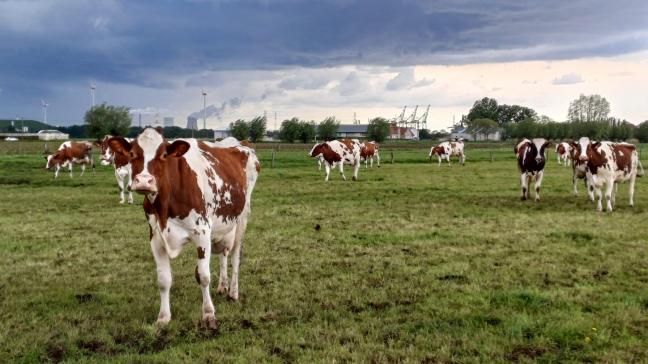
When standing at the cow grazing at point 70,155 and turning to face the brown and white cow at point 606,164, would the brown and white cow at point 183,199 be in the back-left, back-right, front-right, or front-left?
front-right

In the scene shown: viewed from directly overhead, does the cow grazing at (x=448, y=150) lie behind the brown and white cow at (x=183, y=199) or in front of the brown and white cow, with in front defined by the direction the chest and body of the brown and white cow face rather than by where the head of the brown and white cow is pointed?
behind

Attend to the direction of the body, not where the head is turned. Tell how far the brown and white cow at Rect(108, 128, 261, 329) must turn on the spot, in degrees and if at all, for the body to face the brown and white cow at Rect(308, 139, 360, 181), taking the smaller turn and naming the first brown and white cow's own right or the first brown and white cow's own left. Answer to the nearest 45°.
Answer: approximately 135° to the first brown and white cow's own right

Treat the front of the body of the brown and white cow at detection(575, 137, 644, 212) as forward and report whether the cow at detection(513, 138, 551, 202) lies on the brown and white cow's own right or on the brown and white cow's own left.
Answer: on the brown and white cow's own right

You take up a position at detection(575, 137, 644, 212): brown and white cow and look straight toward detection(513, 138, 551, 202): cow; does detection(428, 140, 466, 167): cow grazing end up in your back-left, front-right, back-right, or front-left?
front-right

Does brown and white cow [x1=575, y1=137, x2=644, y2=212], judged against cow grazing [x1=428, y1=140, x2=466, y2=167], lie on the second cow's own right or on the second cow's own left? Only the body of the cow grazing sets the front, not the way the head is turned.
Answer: on the second cow's own left

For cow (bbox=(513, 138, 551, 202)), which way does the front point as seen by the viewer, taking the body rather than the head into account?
toward the camera

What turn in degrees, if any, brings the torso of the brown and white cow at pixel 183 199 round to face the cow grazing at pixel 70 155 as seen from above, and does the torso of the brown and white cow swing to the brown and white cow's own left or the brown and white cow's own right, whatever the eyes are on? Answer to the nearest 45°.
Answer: approximately 135° to the brown and white cow's own right

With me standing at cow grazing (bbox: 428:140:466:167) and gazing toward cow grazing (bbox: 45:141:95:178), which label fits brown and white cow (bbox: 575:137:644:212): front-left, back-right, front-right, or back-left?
front-left

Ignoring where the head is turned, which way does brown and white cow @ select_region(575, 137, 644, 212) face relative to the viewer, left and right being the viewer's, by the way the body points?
facing the viewer and to the left of the viewer

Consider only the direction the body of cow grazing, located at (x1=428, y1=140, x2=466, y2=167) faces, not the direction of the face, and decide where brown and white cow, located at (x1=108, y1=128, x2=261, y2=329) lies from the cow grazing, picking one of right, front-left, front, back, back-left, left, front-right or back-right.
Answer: left

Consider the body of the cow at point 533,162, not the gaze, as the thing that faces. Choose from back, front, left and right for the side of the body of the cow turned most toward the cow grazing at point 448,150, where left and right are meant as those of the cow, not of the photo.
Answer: back

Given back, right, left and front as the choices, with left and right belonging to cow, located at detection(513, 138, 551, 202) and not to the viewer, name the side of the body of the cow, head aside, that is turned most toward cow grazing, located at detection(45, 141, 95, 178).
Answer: right

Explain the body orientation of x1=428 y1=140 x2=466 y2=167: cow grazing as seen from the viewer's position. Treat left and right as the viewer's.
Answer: facing to the left of the viewer

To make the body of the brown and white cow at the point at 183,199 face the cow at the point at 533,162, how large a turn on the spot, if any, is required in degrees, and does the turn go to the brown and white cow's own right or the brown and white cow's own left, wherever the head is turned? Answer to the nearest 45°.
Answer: approximately 180°
